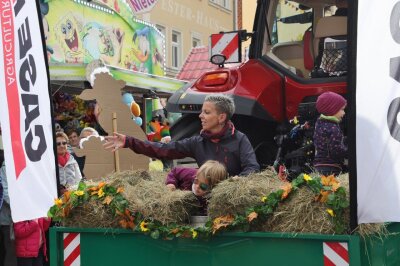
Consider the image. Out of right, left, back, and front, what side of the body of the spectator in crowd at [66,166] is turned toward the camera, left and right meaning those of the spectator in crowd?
front

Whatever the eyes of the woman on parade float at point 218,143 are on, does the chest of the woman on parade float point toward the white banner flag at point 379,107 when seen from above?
no

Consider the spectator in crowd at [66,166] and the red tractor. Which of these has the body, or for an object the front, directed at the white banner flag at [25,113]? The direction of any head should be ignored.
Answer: the spectator in crowd

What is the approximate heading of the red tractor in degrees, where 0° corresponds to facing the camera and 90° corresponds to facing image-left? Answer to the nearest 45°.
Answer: approximately 180°

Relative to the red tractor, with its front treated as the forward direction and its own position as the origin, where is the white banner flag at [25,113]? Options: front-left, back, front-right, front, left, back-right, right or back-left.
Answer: back-left

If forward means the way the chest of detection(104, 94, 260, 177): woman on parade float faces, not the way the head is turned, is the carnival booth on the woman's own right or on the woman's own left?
on the woman's own right

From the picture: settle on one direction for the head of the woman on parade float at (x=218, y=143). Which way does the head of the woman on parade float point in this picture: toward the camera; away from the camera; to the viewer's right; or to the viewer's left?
to the viewer's left

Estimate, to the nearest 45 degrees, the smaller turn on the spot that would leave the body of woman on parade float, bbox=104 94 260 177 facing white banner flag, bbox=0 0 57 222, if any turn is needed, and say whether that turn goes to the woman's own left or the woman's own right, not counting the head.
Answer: approximately 45° to the woman's own right

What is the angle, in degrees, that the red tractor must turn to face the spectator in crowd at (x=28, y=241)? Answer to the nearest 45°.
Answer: approximately 90° to its left

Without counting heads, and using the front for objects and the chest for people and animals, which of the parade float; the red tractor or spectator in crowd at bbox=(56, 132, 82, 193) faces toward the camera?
the spectator in crowd

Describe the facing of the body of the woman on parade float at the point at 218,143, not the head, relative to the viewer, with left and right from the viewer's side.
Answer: facing the viewer and to the left of the viewer

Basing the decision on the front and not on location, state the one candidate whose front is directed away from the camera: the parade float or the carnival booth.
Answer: the parade float

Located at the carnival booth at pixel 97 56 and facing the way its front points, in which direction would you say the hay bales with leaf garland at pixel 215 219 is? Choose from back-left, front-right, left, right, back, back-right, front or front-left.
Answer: front-right

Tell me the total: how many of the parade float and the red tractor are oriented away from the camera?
2

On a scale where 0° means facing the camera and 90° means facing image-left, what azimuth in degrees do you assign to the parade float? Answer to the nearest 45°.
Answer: approximately 180°

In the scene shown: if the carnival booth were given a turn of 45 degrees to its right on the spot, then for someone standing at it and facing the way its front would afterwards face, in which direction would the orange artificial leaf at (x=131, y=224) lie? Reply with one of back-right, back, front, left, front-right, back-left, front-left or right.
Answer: front

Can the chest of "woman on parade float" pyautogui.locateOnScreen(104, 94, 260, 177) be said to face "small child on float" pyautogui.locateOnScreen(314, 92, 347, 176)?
no

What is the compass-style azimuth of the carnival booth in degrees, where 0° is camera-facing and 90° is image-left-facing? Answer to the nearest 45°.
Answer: approximately 315°
